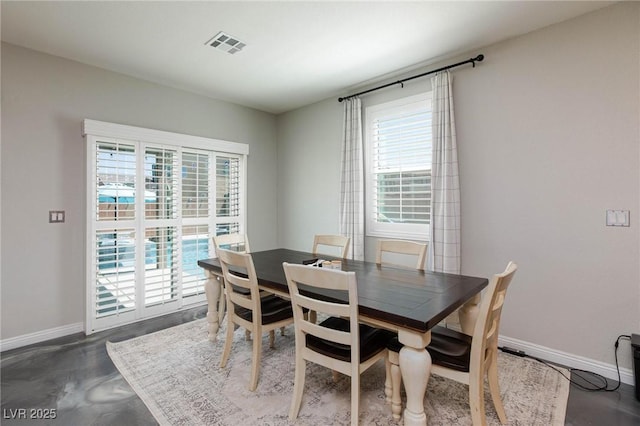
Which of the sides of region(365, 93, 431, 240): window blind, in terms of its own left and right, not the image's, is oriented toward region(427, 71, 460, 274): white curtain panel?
left

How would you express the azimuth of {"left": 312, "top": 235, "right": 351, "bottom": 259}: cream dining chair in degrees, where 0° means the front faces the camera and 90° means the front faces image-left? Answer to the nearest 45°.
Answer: approximately 45°

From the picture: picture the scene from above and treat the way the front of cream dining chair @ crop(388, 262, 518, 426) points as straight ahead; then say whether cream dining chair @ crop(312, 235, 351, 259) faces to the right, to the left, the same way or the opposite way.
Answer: to the left

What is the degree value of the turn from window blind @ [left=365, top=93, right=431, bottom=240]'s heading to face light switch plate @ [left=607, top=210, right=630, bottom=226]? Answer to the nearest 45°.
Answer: approximately 90° to its left

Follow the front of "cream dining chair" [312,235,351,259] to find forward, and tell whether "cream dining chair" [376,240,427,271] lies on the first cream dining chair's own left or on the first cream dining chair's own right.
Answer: on the first cream dining chair's own left

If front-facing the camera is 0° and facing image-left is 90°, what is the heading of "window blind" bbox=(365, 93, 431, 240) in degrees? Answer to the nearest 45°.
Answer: approximately 45°

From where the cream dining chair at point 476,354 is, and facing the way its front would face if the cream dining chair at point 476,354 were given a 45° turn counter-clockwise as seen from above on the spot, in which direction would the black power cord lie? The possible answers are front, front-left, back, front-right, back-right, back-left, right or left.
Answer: back-right

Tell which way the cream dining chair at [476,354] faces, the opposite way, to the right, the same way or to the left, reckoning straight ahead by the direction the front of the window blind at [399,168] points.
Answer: to the right

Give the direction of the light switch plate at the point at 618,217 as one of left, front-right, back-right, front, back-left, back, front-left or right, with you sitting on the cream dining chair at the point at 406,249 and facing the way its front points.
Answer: back-left

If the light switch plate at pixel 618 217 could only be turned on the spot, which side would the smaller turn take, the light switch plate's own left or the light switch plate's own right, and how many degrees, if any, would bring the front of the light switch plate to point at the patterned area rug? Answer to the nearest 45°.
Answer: approximately 45° to the light switch plate's own right

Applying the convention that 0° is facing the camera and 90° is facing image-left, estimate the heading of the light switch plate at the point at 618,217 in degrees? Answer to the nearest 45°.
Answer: approximately 0°
